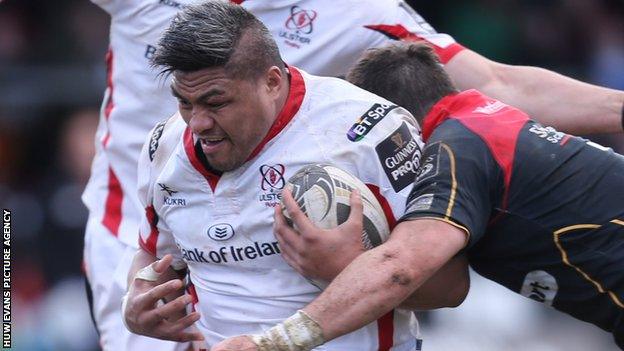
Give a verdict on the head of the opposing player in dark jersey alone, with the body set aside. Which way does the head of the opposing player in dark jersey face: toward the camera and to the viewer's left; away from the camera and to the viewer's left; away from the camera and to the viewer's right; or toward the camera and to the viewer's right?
away from the camera and to the viewer's left

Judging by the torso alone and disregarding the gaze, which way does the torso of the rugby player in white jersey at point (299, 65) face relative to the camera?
toward the camera

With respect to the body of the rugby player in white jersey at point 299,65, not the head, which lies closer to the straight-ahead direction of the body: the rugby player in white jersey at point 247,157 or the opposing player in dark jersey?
the rugby player in white jersey

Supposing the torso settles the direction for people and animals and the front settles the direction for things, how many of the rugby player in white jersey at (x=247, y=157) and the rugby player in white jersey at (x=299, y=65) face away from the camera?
0

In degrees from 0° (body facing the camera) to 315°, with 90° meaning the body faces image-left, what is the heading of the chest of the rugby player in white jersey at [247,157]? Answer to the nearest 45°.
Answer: approximately 45°

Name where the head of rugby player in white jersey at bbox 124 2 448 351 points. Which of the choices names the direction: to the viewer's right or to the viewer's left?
to the viewer's left

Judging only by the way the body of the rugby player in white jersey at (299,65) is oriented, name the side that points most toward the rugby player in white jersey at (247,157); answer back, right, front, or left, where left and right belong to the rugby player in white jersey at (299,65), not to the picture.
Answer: front

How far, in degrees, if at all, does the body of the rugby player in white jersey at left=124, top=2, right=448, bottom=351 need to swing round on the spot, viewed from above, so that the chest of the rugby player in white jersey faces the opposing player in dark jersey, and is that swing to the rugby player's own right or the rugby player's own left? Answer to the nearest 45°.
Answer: approximately 135° to the rugby player's own left
